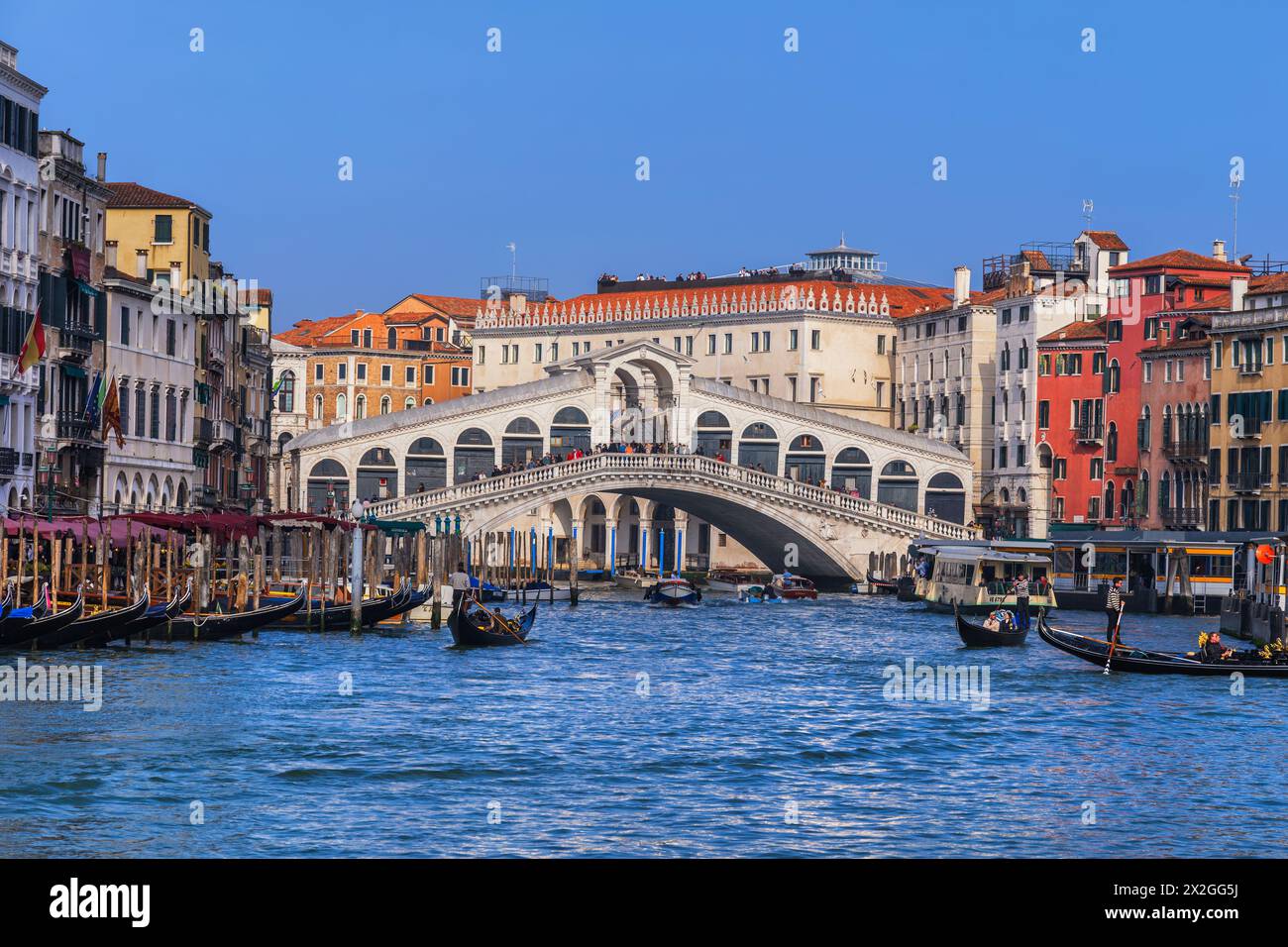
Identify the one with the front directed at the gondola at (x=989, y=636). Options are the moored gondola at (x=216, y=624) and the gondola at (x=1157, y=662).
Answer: the moored gondola

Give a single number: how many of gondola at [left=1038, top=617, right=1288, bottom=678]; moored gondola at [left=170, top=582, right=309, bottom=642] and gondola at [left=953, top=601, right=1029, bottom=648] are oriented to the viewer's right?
2

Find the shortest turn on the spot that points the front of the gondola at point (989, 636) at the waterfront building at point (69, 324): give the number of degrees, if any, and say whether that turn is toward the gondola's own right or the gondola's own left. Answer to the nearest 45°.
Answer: approximately 45° to the gondola's own right

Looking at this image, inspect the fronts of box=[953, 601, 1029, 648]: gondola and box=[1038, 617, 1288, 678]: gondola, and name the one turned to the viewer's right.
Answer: box=[1038, 617, 1288, 678]: gondola

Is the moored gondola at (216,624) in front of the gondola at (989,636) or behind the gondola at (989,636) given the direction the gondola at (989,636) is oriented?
in front

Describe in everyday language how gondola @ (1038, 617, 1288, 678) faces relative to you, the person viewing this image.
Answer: facing to the right of the viewer

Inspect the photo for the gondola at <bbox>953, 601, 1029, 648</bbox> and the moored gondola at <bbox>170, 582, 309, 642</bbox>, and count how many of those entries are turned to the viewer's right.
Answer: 1

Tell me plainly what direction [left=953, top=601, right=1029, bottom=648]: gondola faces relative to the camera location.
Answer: facing the viewer and to the left of the viewer

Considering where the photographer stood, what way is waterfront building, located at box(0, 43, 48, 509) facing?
facing the viewer and to the right of the viewer

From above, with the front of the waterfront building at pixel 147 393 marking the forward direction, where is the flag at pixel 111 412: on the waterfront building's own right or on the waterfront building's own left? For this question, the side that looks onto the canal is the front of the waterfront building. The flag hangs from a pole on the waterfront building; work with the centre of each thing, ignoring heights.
on the waterfront building's own right

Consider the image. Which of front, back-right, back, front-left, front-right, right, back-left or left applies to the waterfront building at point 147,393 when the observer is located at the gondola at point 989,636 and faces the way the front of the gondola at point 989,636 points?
front-right

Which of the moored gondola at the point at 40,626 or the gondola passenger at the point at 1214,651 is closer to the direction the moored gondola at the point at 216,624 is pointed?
the gondola passenger

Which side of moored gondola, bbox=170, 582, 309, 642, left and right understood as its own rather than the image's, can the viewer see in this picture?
right

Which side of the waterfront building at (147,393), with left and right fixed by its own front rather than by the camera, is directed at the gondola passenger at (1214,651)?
front
